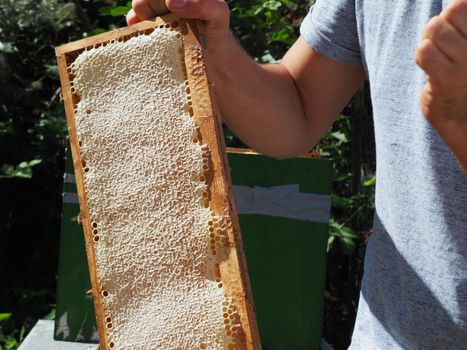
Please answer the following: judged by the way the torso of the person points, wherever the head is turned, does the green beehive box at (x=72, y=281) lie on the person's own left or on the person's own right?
on the person's own right
